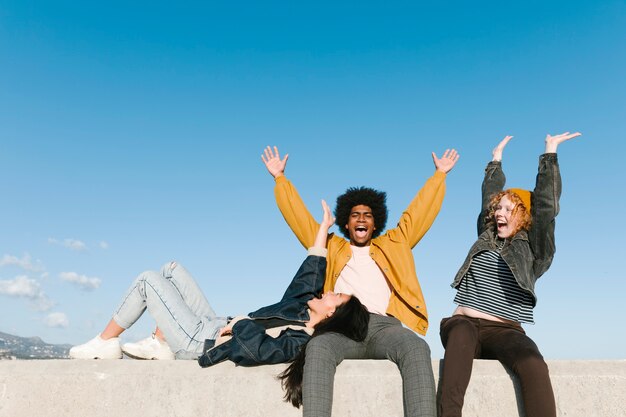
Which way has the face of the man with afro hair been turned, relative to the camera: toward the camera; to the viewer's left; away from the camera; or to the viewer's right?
toward the camera

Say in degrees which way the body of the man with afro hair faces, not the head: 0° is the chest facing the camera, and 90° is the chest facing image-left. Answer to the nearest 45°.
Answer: approximately 0°

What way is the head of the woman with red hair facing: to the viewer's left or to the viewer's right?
to the viewer's left
